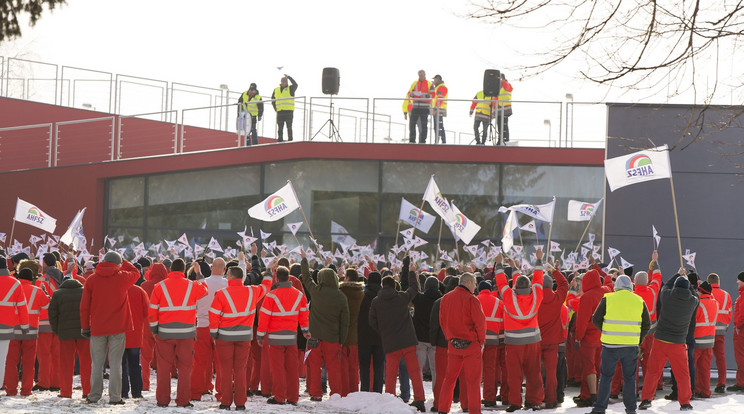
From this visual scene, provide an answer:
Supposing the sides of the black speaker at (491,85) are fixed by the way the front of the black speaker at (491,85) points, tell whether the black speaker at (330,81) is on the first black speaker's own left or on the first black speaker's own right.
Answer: on the first black speaker's own right

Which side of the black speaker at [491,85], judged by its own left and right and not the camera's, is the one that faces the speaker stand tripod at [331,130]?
right

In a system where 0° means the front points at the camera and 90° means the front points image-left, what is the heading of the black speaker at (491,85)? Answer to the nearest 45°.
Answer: approximately 0°
